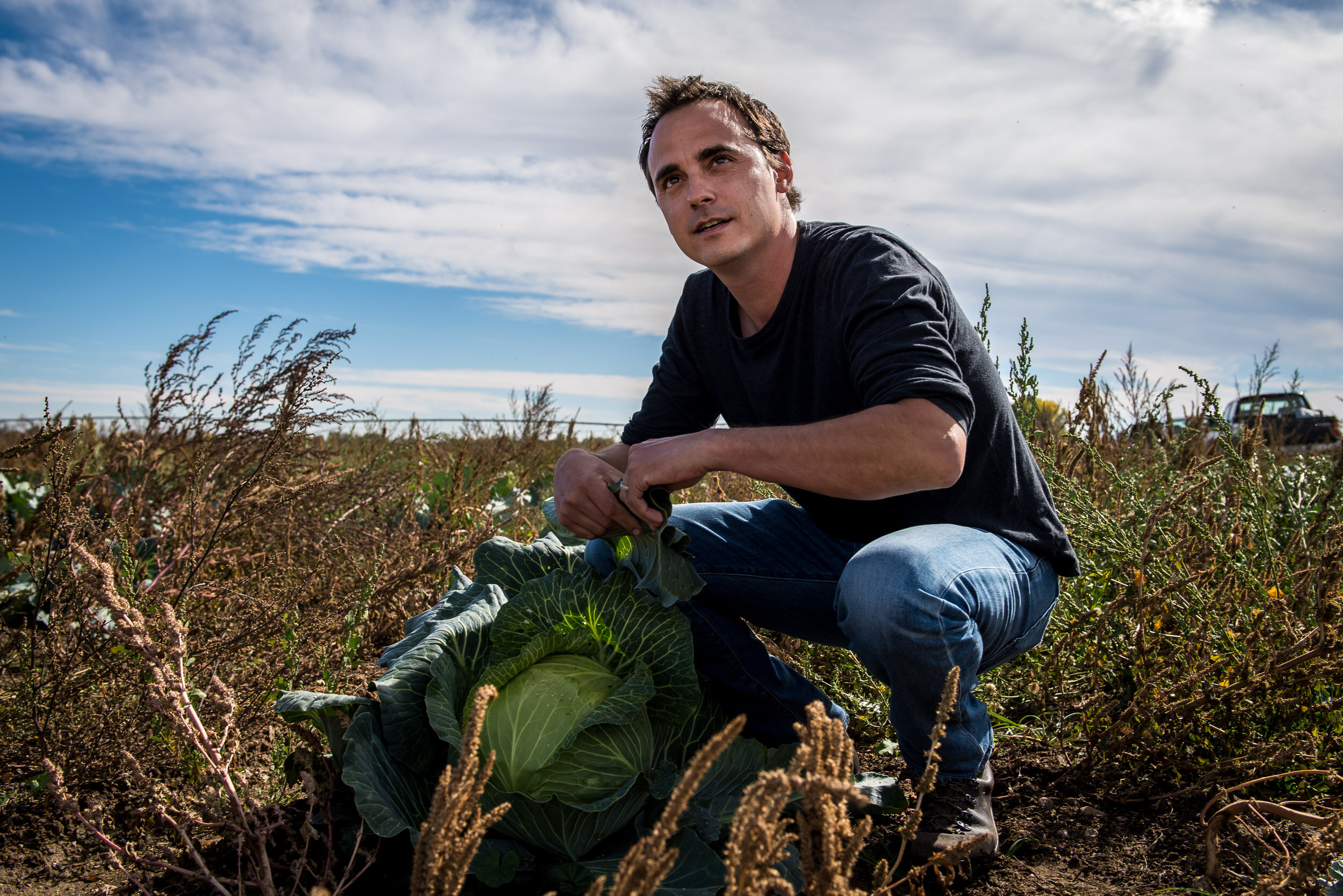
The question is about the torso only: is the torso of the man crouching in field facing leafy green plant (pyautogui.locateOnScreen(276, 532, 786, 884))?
yes

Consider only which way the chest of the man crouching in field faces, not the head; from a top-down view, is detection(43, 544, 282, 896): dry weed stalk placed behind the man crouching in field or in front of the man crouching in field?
in front

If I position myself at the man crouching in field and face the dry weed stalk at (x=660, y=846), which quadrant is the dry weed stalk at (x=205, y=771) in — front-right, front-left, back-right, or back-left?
front-right

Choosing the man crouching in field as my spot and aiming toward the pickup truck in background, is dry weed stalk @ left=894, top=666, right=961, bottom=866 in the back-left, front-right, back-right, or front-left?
back-right

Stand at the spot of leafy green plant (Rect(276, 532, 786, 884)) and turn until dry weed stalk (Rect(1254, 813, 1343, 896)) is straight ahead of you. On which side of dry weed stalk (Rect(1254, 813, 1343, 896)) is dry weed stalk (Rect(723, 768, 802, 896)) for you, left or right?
right

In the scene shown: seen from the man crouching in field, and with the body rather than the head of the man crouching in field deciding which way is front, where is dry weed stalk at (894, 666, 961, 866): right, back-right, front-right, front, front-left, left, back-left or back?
front-left

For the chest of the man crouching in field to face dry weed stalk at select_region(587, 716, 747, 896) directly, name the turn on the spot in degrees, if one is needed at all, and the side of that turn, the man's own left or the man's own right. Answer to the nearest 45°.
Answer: approximately 45° to the man's own left

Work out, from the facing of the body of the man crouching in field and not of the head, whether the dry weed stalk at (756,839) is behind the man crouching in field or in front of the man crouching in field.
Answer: in front

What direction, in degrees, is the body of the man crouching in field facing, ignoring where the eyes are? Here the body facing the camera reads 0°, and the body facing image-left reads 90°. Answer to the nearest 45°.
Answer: approximately 45°

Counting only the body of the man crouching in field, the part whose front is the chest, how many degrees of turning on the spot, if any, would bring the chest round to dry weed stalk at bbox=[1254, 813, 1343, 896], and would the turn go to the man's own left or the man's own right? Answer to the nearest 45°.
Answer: approximately 90° to the man's own left
